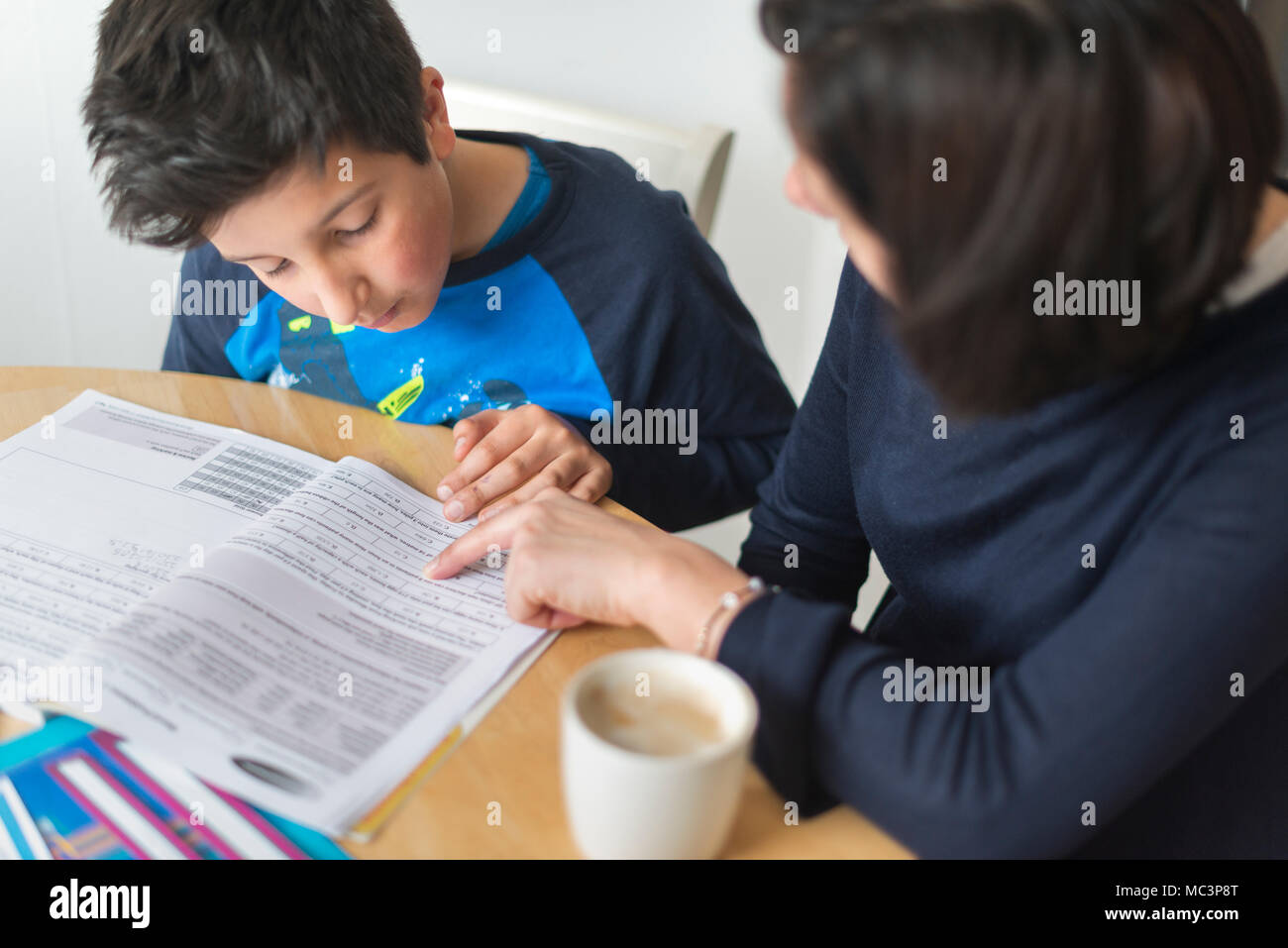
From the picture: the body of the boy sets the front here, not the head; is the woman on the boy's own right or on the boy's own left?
on the boy's own left

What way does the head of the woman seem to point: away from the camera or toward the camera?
away from the camera

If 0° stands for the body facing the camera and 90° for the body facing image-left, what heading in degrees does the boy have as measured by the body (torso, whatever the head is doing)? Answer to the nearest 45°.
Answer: approximately 45°

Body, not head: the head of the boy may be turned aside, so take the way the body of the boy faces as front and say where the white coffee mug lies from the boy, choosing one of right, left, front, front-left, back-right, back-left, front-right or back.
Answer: front-left
